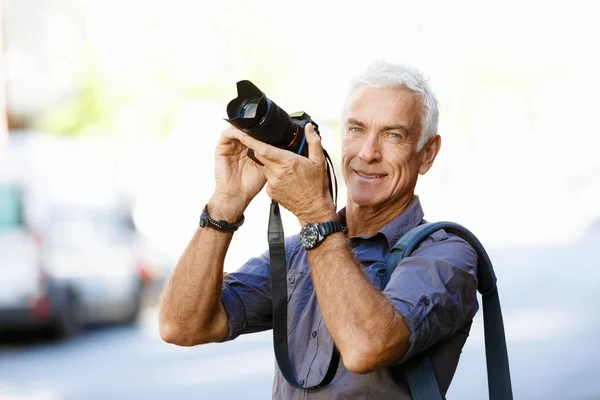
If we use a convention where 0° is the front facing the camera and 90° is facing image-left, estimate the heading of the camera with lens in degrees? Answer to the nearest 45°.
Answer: approximately 45°

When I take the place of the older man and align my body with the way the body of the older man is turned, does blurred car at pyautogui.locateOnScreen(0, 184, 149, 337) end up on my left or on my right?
on my right

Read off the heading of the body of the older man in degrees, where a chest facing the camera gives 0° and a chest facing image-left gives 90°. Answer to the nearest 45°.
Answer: approximately 45°

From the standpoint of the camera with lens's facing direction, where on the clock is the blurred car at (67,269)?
The blurred car is roughly at 4 o'clock from the camera with lens.
